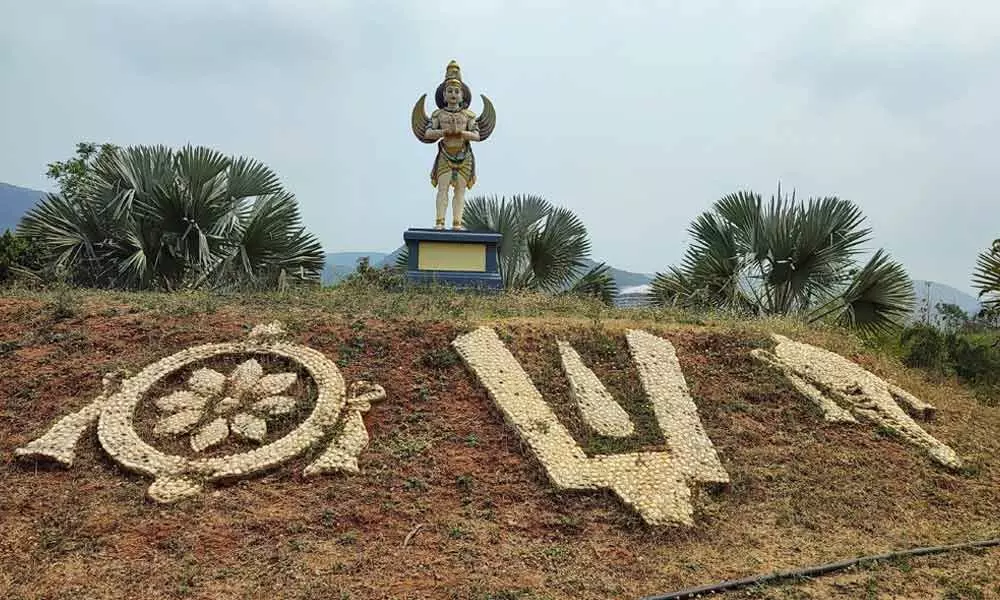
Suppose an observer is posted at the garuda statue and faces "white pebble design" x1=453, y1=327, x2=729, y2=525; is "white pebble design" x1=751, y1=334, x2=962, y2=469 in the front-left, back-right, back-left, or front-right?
front-left

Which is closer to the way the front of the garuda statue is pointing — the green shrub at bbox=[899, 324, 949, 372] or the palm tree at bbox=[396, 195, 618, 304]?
the green shrub

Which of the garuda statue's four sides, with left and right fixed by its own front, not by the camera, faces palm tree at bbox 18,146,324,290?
right

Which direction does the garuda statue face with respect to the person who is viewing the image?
facing the viewer

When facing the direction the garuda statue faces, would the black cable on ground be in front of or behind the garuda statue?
in front

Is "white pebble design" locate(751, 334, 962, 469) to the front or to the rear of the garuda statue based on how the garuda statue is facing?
to the front

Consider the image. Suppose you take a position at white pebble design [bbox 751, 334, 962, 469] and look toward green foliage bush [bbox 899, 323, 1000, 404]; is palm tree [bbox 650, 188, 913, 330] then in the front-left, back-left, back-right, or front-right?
front-left

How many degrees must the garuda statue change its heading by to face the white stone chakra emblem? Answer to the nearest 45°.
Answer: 0° — it already faces it

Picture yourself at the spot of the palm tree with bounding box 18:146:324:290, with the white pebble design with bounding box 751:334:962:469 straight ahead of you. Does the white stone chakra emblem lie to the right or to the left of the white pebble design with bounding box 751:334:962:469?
right

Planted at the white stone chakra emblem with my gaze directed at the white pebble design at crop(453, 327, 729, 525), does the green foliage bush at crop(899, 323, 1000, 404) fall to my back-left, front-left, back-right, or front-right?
front-left

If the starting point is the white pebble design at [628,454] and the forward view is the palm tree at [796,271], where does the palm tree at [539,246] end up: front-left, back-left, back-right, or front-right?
front-left

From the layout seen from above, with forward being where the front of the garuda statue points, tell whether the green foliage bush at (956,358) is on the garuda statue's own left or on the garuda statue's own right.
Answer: on the garuda statue's own left

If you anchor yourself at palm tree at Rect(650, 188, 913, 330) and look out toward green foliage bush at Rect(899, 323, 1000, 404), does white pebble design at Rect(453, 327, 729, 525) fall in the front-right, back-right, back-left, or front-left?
back-right

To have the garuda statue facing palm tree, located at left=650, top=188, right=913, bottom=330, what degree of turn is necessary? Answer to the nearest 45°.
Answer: approximately 45° to its left
